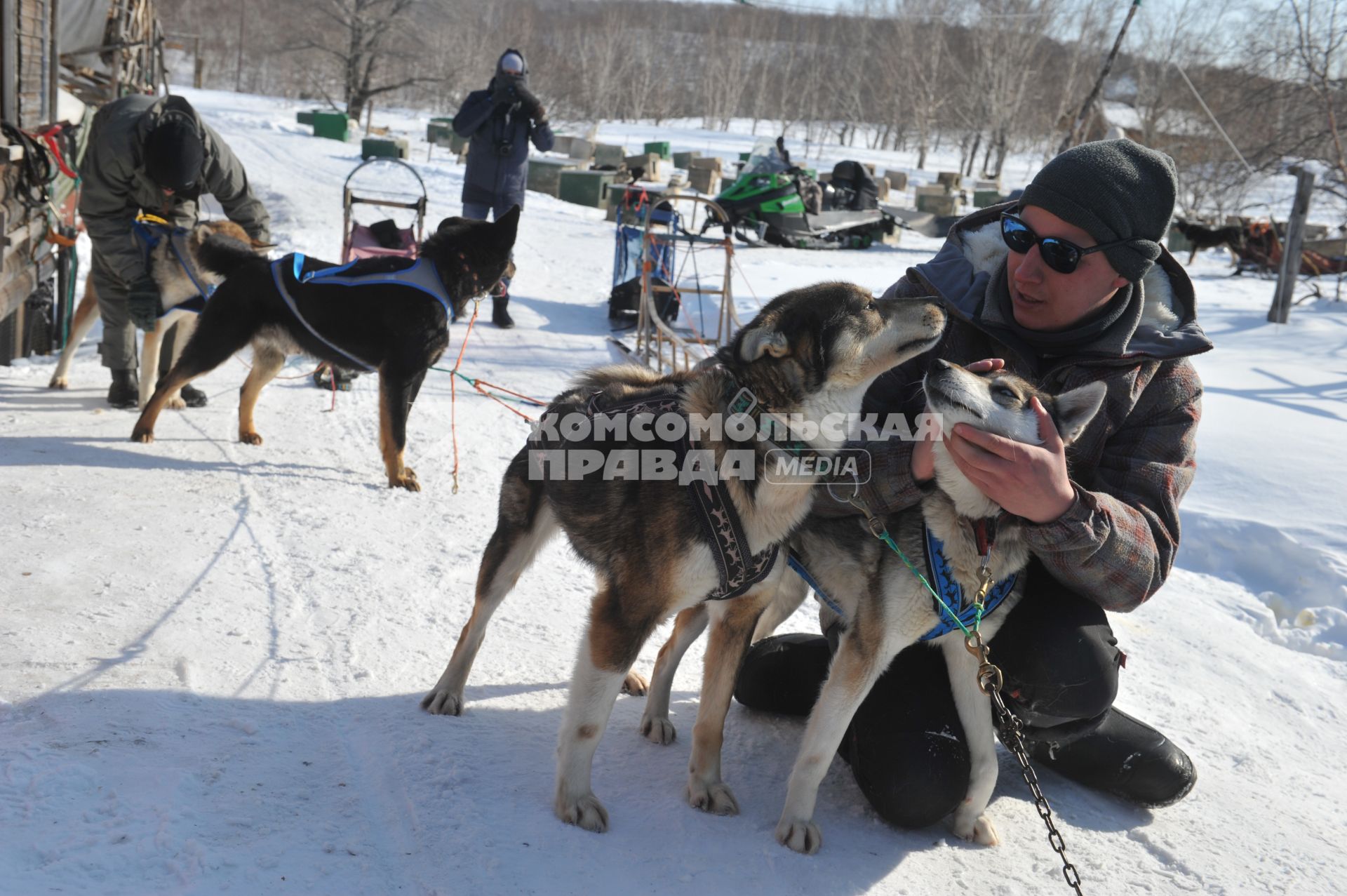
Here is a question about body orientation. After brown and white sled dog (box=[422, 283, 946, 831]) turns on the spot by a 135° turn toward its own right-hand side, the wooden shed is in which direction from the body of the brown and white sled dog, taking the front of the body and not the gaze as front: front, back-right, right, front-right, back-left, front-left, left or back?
front-right

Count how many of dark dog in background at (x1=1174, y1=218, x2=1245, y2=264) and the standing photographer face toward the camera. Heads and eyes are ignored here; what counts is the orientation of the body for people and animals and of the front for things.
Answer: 1

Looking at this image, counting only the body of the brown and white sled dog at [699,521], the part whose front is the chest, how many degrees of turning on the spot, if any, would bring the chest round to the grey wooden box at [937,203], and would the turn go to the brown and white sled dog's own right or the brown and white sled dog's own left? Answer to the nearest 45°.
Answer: approximately 135° to the brown and white sled dog's own left

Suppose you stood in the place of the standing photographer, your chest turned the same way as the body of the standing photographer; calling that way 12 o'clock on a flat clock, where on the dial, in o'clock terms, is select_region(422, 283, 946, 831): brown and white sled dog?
The brown and white sled dog is roughly at 12 o'clock from the standing photographer.

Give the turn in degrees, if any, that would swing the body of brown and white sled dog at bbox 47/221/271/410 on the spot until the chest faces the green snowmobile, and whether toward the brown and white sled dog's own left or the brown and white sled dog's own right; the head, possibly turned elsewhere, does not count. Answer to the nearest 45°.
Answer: approximately 90° to the brown and white sled dog's own left

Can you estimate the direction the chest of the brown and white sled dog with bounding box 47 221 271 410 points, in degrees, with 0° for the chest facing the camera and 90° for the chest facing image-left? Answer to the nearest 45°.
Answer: approximately 315°

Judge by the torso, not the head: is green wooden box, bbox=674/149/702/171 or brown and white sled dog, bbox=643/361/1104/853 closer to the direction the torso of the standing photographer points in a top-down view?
the brown and white sled dog

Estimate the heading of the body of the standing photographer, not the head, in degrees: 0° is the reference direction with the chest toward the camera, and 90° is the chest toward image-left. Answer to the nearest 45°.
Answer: approximately 0°

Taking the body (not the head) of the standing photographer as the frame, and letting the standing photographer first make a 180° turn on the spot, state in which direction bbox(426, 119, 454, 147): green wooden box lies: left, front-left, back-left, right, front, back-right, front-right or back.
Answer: front

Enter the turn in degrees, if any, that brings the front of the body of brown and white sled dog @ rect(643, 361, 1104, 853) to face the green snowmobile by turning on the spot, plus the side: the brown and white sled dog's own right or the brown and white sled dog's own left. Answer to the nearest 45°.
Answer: approximately 135° to the brown and white sled dog's own left

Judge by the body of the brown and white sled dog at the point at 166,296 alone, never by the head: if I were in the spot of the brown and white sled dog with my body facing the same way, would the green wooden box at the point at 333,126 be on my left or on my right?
on my left

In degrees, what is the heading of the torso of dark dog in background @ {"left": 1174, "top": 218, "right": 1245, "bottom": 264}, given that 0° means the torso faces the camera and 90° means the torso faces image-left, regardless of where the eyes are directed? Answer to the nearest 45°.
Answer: approximately 90°

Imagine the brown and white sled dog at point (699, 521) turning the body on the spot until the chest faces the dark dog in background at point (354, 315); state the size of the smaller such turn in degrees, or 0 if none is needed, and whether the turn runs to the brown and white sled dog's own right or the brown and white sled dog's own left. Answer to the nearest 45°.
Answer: approximately 180°

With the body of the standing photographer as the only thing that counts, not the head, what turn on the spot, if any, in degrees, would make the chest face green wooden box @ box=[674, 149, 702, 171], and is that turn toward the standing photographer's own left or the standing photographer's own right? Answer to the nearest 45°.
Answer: approximately 180°

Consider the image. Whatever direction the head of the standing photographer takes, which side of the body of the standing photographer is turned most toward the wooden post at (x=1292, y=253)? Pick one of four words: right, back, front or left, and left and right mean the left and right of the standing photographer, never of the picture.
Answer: left
